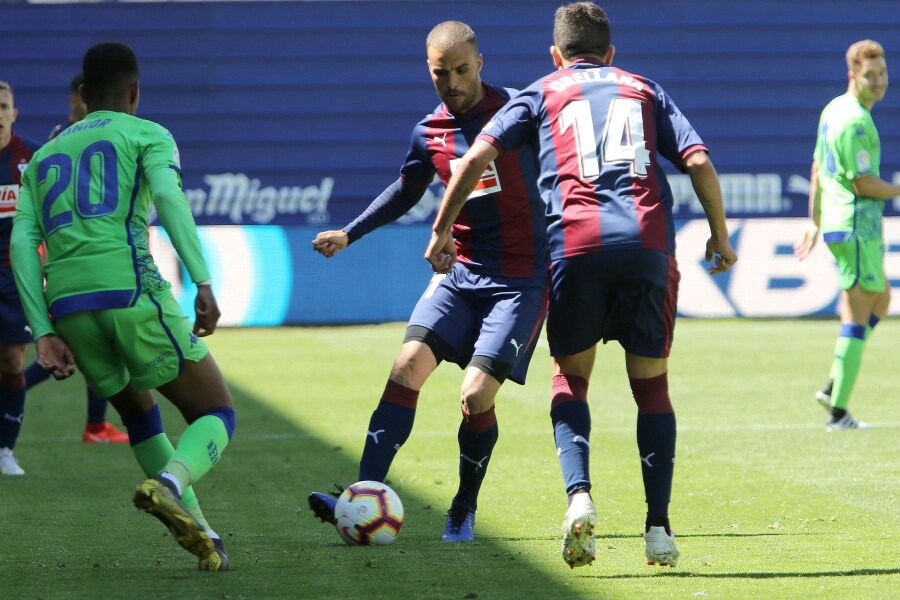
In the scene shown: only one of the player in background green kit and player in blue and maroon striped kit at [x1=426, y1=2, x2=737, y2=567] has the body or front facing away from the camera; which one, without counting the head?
the player in blue and maroon striped kit

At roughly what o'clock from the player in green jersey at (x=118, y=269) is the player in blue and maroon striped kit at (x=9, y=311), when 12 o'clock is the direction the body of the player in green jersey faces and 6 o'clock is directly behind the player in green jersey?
The player in blue and maroon striped kit is roughly at 10 o'clock from the player in green jersey.

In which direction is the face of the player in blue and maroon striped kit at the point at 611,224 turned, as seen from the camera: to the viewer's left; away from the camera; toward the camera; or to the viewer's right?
away from the camera

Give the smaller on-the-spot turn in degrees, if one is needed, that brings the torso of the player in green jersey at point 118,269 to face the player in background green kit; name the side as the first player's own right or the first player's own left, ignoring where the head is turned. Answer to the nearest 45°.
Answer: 0° — they already face them

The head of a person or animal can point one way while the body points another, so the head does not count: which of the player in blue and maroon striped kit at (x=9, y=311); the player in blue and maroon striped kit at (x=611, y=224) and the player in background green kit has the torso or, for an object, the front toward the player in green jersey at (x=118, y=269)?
the player in blue and maroon striped kit at (x=9, y=311)

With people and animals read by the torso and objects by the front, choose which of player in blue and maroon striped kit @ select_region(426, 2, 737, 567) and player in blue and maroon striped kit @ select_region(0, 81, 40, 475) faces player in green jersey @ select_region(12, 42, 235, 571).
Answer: player in blue and maroon striped kit @ select_region(0, 81, 40, 475)

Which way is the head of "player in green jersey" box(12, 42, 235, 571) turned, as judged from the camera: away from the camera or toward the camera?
away from the camera

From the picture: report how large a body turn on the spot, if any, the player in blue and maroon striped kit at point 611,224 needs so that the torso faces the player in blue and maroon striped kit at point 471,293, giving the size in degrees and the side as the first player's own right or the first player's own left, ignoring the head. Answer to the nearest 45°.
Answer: approximately 45° to the first player's own left

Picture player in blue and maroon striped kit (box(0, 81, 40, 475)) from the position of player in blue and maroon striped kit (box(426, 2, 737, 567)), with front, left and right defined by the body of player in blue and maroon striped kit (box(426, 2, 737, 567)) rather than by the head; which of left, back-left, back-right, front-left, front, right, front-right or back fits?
front-left

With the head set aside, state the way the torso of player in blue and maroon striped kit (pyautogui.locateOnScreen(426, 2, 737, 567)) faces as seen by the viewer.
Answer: away from the camera
